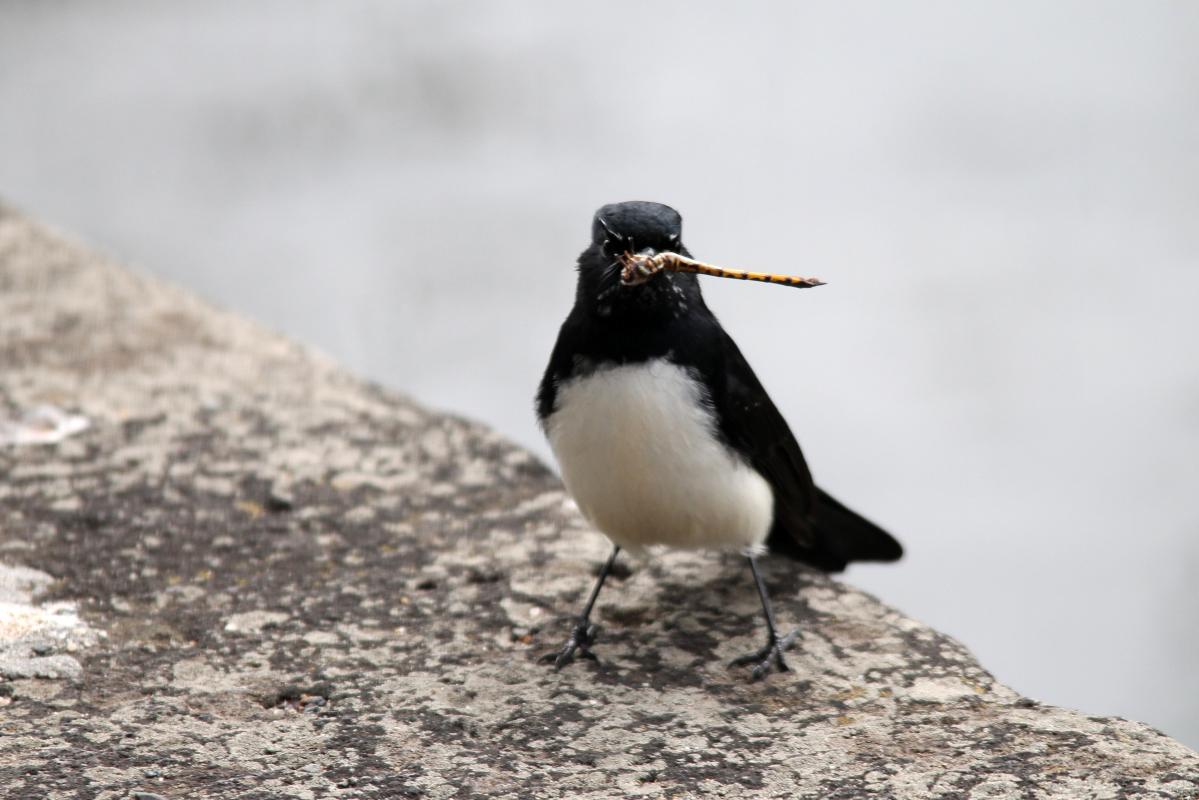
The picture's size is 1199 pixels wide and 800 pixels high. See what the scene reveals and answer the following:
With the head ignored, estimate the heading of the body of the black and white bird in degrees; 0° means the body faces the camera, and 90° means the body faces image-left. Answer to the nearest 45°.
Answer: approximately 45°
